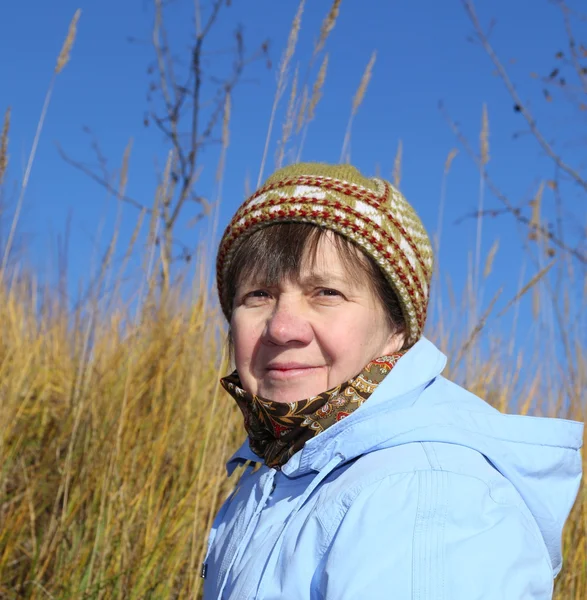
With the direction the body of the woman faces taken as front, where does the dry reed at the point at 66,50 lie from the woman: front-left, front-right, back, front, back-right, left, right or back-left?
right

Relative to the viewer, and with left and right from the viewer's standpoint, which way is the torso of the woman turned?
facing the viewer and to the left of the viewer

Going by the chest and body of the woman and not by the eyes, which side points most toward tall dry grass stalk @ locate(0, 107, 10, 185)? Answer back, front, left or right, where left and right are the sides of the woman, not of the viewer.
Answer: right
